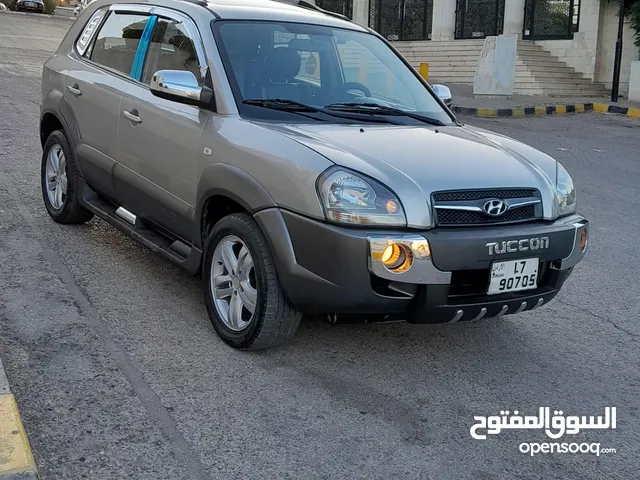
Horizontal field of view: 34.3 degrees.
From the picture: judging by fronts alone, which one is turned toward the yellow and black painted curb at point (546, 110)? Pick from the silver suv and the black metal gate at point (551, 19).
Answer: the black metal gate

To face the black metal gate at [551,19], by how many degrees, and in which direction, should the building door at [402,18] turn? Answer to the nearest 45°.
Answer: approximately 45° to its left

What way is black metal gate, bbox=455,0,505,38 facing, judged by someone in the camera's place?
facing the viewer

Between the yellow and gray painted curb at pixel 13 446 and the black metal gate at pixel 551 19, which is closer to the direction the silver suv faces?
the yellow and gray painted curb

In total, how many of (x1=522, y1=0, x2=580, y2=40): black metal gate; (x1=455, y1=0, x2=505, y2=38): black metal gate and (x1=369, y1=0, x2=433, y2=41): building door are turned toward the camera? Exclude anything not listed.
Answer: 3

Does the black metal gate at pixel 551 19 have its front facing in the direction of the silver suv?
yes

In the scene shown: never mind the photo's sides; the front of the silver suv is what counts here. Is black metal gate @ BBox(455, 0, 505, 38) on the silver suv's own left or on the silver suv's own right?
on the silver suv's own left

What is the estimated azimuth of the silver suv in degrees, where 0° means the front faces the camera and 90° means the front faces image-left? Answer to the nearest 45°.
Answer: approximately 315°

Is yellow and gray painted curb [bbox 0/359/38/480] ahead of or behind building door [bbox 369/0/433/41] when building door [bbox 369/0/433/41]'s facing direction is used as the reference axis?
ahead

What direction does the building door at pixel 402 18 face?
toward the camera

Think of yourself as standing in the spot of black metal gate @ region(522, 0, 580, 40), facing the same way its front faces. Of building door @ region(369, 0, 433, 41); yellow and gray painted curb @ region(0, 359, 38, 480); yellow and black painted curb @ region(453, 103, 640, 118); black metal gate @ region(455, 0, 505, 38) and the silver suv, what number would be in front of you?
3

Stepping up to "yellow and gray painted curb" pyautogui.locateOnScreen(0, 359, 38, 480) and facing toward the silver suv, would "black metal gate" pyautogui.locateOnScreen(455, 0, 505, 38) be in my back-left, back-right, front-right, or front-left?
front-left

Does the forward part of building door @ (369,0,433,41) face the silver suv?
yes

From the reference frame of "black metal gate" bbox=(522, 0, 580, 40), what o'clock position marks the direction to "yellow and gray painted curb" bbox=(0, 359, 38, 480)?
The yellow and gray painted curb is roughly at 12 o'clock from the black metal gate.
